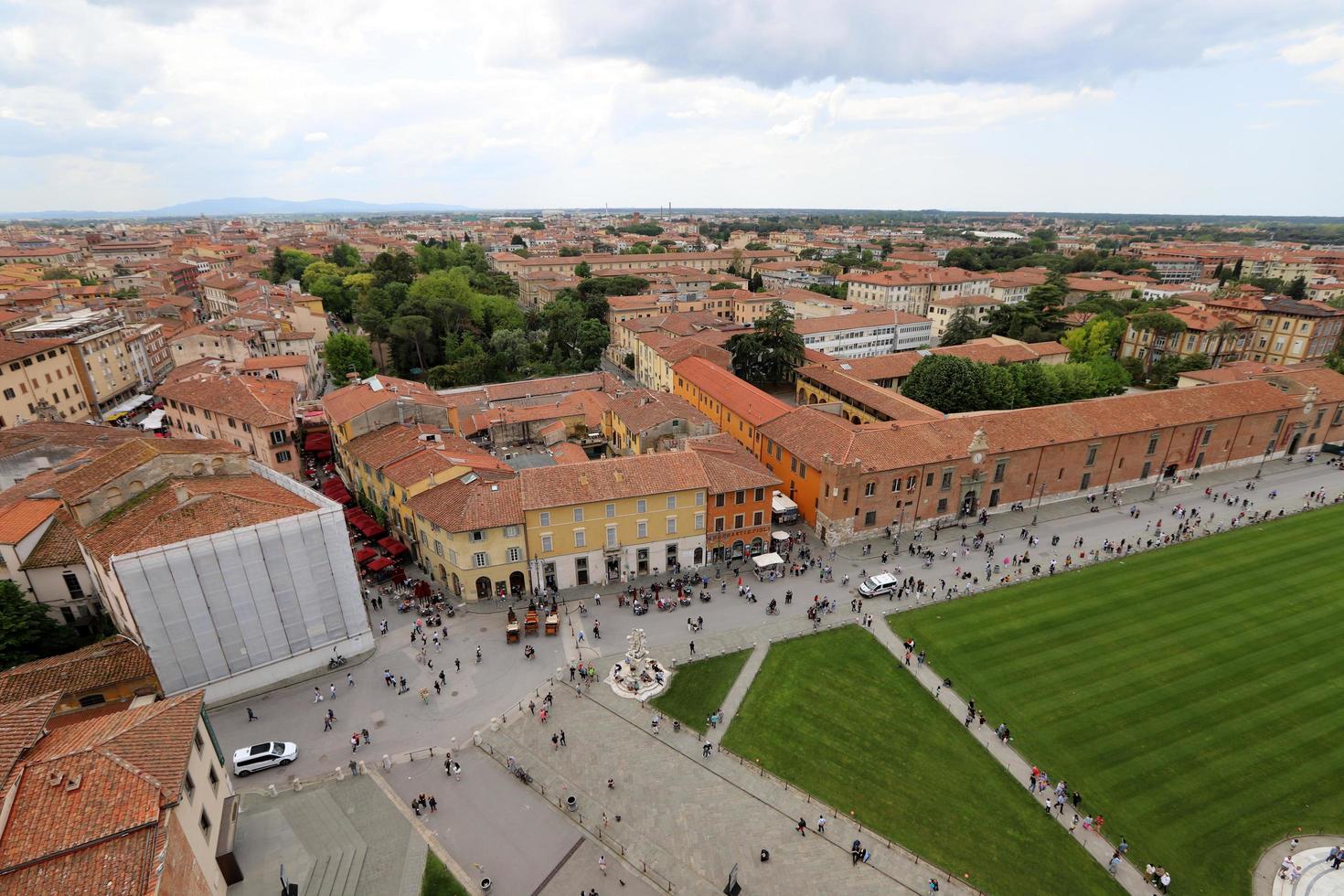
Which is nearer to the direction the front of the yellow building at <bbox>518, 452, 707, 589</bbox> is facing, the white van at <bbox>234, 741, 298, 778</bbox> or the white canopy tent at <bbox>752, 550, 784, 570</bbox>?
the white van

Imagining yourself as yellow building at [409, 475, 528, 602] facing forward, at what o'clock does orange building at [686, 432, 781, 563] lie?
The orange building is roughly at 9 o'clock from the yellow building.

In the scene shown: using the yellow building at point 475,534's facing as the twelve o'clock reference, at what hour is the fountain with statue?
The fountain with statue is roughly at 11 o'clock from the yellow building.

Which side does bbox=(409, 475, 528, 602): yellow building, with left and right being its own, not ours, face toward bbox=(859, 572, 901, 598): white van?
left

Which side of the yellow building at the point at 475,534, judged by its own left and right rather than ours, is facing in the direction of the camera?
front

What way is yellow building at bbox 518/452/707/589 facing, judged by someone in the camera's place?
facing the viewer

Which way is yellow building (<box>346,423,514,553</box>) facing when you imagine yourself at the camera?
facing the viewer and to the left of the viewer

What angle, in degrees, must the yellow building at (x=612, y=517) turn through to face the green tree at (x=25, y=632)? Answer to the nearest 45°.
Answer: approximately 90° to its right

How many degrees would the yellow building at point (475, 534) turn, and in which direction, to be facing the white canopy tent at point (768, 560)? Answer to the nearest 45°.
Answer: approximately 90° to its left

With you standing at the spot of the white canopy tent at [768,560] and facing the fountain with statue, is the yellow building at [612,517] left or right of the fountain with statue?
right

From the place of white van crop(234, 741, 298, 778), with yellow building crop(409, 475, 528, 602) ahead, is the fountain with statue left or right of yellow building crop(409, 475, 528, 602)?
right

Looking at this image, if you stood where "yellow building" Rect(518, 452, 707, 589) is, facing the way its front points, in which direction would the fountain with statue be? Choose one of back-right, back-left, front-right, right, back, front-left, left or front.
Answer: front

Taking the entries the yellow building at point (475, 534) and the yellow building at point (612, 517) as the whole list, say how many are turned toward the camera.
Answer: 2

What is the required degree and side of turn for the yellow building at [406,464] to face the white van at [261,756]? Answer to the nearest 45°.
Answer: approximately 45° to its left

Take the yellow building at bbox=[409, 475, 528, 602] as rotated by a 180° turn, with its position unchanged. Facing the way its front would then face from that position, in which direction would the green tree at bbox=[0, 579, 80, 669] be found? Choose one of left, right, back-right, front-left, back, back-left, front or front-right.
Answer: left
